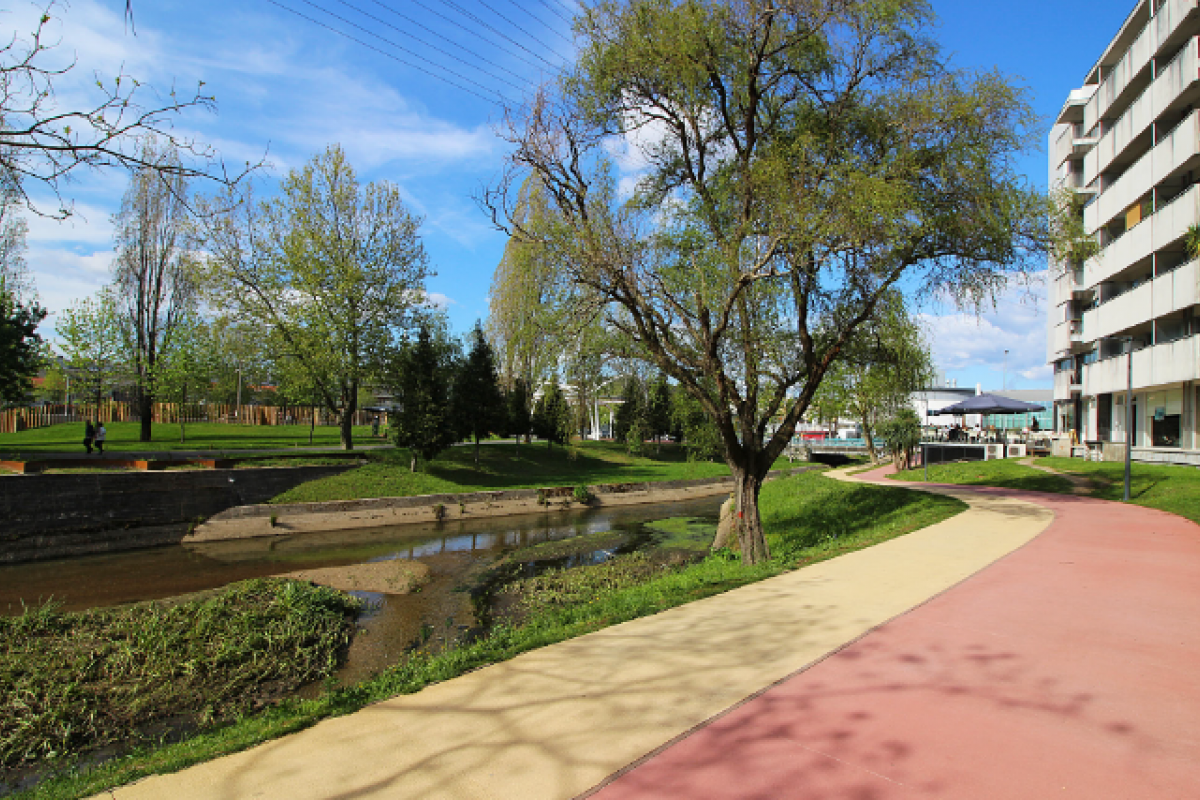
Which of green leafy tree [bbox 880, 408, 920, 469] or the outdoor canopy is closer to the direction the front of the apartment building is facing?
the green leafy tree

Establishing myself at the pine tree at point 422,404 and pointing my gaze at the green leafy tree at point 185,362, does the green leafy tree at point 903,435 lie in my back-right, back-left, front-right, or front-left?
back-right

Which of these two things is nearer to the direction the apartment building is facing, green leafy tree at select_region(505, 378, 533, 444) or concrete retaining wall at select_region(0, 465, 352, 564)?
the concrete retaining wall

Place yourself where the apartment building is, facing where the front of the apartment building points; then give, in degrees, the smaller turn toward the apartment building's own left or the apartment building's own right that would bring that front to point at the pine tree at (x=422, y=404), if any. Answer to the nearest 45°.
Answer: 0° — it already faces it

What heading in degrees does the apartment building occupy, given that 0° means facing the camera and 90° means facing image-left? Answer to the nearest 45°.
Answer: approximately 45°

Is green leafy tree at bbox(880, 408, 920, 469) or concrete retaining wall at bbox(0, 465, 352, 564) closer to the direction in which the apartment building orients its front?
the concrete retaining wall

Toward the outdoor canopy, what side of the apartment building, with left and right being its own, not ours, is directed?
right

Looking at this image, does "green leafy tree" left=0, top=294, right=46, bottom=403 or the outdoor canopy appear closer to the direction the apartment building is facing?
the green leafy tree

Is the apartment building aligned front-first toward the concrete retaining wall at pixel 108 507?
yes
